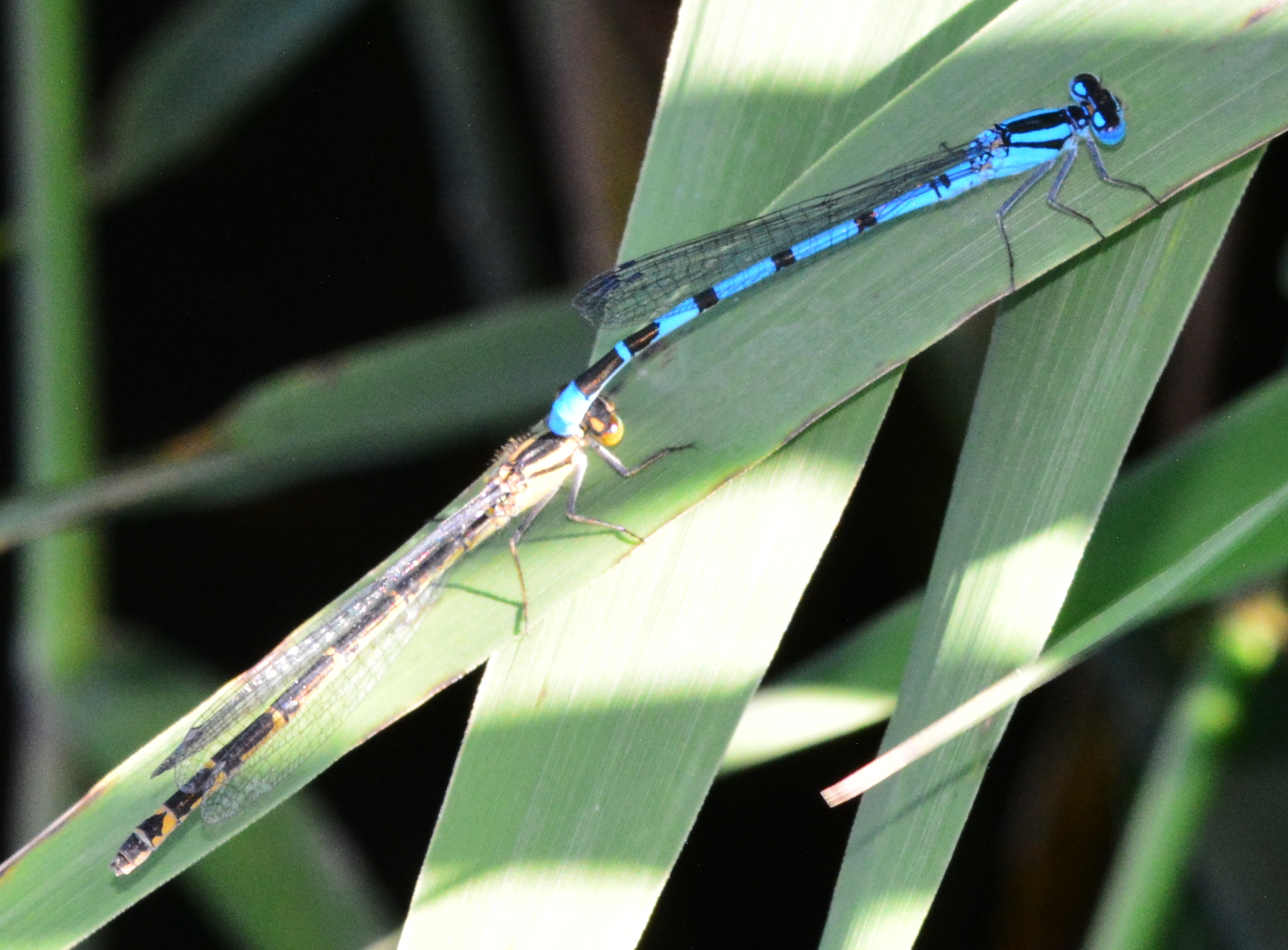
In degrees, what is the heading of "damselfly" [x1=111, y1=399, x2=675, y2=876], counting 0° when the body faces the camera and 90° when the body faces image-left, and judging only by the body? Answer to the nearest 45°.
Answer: approximately 225°
